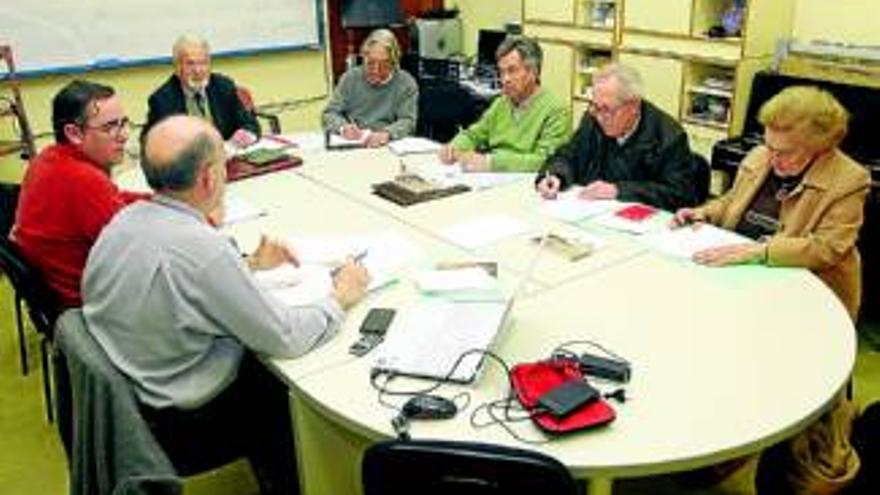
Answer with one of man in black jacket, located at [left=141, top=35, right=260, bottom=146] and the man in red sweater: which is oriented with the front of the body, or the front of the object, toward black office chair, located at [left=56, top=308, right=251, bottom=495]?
the man in black jacket

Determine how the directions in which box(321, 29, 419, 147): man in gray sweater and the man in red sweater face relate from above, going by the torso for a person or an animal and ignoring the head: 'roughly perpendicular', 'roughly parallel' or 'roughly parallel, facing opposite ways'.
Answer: roughly perpendicular

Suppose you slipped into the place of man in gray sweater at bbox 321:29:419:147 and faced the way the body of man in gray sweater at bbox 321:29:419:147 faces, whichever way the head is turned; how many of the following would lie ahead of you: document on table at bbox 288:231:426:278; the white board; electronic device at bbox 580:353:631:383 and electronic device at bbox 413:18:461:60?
2

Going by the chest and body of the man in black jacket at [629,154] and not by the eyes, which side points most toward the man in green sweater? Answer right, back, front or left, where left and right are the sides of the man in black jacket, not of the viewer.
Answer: right

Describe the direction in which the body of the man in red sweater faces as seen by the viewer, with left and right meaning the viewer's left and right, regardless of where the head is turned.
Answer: facing to the right of the viewer

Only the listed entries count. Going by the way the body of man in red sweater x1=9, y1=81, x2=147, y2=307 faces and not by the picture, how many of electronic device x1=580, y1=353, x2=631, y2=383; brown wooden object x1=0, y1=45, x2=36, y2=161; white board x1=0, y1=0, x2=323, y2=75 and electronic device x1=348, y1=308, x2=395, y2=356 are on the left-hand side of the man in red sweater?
2

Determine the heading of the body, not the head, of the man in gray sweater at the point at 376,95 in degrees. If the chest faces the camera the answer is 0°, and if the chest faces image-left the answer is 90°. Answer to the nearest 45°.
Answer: approximately 0°
